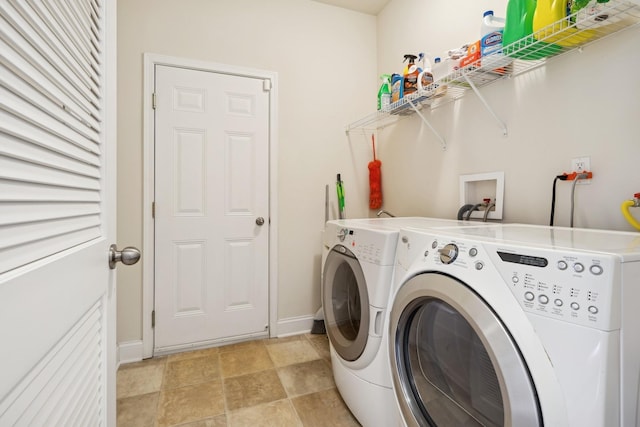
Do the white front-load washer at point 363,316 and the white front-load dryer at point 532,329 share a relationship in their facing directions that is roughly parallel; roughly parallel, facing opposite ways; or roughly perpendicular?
roughly parallel

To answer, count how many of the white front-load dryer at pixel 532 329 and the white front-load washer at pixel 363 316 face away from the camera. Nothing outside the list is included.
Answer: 0

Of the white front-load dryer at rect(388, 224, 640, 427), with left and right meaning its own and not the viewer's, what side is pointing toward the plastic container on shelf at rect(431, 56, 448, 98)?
right

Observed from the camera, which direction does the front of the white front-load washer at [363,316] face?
facing the viewer and to the left of the viewer

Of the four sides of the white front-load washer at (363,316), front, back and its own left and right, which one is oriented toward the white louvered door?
front

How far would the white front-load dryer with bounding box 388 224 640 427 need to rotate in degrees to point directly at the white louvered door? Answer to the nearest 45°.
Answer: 0° — it already faces it

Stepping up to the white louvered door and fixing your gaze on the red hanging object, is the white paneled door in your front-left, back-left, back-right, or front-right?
front-left

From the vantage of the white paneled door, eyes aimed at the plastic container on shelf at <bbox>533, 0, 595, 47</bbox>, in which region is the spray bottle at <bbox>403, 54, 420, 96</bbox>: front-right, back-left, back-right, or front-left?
front-left

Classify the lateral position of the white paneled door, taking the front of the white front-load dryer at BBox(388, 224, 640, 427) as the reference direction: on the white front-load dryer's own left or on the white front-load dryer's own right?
on the white front-load dryer's own right
